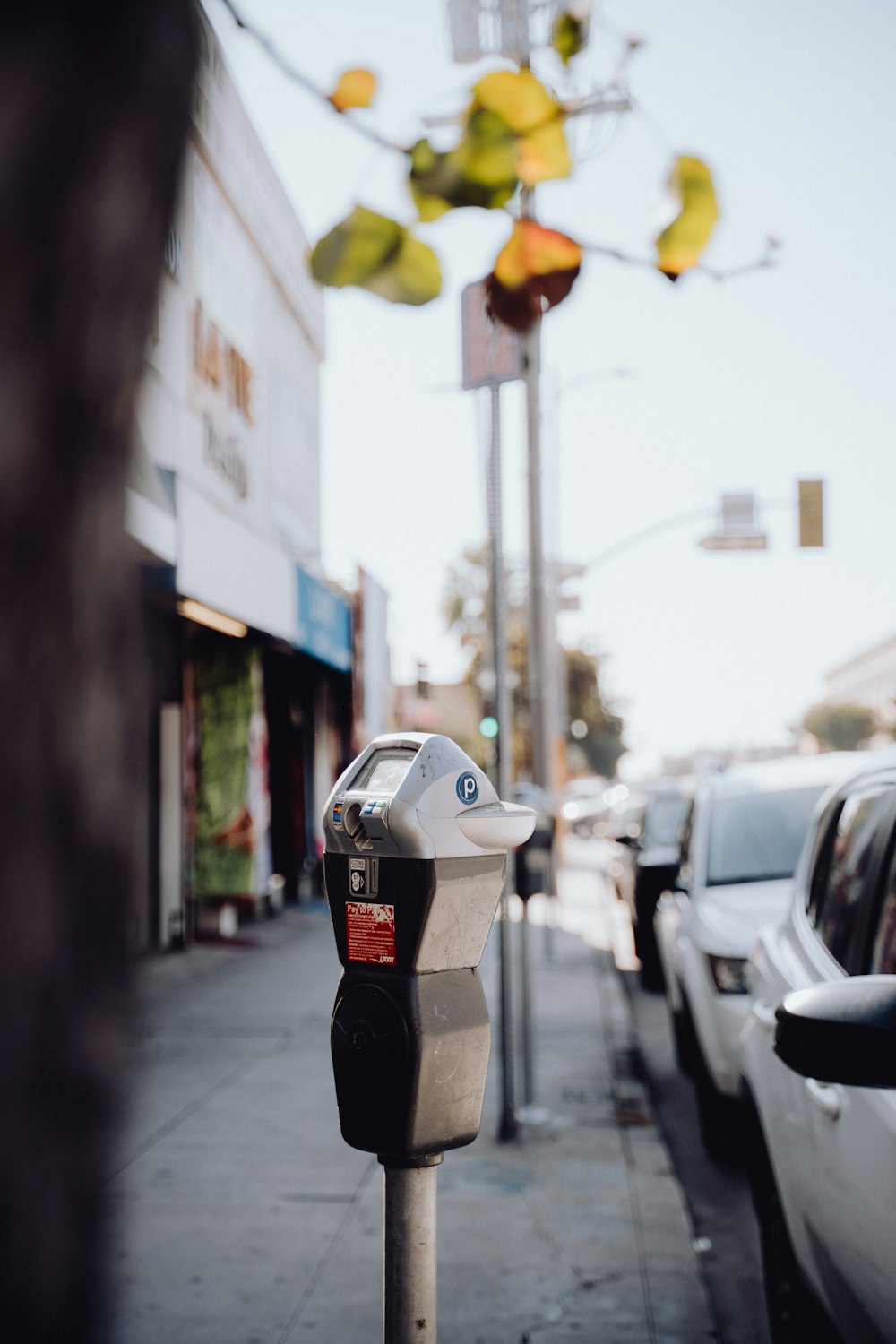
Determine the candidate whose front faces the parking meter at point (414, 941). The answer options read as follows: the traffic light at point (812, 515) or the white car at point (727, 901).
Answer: the white car

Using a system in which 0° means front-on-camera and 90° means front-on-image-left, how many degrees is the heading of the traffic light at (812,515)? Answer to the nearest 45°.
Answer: approximately 180°

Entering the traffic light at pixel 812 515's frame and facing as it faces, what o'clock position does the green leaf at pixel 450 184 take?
The green leaf is roughly at 6 o'clock from the traffic light.

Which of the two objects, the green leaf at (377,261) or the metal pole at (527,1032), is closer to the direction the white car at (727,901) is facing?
the green leaf

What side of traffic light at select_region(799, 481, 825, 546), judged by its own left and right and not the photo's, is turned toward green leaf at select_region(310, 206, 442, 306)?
back

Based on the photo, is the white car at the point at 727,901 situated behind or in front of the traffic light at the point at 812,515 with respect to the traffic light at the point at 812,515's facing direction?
behind

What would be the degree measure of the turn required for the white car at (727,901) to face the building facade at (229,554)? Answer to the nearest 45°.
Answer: approximately 135° to its right

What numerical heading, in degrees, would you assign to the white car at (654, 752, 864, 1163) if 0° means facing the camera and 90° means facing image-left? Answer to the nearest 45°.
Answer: approximately 0°

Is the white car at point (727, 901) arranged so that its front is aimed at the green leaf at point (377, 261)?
yes
